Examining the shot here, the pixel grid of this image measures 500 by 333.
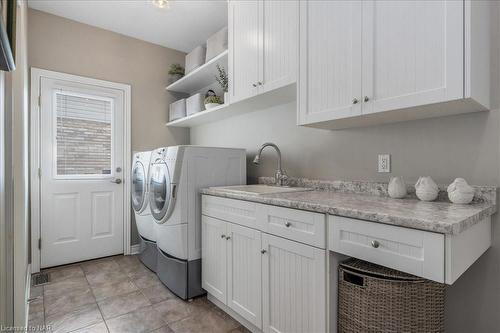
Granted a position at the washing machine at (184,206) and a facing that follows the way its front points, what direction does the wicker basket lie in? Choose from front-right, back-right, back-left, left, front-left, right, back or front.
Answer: left

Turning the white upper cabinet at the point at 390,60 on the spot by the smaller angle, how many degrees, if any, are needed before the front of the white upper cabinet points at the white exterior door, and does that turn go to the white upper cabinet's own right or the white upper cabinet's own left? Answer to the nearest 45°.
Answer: approximately 45° to the white upper cabinet's own right

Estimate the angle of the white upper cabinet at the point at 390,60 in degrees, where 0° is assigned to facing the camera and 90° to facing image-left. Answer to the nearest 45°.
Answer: approximately 45°

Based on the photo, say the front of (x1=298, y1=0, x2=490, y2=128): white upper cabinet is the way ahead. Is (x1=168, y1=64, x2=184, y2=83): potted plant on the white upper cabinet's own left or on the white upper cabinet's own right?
on the white upper cabinet's own right

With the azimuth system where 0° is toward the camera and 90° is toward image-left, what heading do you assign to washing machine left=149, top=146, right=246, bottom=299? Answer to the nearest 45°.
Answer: approximately 45°

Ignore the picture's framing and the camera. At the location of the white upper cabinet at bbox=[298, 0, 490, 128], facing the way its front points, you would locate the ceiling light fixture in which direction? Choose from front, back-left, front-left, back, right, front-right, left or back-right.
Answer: front-right
